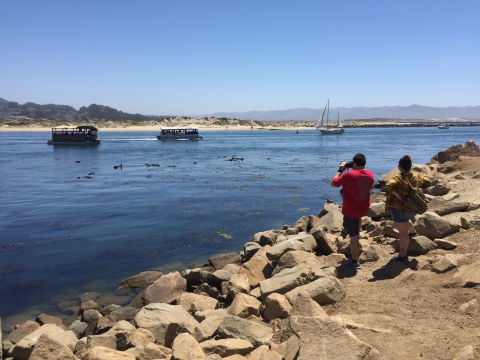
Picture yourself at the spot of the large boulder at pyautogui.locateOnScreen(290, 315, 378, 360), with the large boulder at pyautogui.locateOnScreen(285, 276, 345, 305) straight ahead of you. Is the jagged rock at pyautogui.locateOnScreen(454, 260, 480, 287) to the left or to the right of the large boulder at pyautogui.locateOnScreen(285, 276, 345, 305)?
right

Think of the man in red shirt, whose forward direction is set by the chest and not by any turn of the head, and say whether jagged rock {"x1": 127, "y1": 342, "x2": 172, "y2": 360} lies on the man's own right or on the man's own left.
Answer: on the man's own left

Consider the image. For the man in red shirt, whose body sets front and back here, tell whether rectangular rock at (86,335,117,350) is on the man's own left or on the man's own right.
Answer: on the man's own left

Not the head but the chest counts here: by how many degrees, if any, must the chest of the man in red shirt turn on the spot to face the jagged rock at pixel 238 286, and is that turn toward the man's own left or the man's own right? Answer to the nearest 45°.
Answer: approximately 45° to the man's own left

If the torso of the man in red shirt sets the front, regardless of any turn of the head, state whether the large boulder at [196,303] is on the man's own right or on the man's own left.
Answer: on the man's own left

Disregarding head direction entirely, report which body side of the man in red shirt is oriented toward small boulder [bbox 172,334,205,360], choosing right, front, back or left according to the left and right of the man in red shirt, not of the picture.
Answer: left

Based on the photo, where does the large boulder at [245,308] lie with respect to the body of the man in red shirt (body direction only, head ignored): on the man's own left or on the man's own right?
on the man's own left

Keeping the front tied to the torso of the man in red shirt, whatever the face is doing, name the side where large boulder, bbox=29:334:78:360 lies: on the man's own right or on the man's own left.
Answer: on the man's own left

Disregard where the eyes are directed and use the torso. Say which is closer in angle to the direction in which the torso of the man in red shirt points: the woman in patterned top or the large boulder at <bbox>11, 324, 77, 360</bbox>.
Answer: the large boulder

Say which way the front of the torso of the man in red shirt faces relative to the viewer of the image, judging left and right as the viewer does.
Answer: facing away from the viewer and to the left of the viewer

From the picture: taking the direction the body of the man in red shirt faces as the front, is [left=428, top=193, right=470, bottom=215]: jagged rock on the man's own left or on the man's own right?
on the man's own right

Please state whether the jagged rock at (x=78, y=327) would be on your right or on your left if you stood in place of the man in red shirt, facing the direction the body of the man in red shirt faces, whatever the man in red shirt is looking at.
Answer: on your left

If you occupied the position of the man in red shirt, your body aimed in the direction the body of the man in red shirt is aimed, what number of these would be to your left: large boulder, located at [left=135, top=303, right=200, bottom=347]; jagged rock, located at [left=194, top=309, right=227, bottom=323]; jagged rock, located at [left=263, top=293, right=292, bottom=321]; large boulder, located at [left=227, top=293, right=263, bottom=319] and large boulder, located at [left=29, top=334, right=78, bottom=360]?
5

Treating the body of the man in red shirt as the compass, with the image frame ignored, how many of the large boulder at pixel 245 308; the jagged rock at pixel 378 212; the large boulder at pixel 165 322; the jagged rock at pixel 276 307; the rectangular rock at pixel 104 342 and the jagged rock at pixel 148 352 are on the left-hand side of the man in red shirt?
5

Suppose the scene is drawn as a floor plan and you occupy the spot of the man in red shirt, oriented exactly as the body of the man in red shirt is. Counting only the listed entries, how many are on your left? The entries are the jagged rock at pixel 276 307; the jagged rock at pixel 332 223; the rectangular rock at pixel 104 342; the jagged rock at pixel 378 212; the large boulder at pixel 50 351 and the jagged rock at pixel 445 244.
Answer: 3
